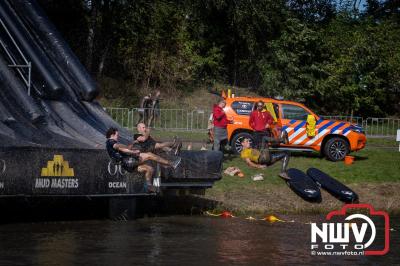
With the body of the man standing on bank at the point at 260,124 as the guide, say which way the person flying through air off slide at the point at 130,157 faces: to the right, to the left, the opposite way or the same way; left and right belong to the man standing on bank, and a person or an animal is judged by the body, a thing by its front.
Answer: to the left

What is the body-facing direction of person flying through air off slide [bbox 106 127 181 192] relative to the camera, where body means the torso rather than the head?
to the viewer's right

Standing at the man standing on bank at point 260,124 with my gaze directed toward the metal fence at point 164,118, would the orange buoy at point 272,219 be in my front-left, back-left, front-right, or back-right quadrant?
back-left

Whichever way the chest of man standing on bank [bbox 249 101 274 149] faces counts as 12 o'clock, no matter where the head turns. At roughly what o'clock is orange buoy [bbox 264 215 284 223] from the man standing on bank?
The orange buoy is roughly at 12 o'clock from the man standing on bank.

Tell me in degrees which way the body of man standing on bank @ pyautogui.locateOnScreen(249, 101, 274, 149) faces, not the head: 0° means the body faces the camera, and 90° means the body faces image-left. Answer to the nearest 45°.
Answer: approximately 0°

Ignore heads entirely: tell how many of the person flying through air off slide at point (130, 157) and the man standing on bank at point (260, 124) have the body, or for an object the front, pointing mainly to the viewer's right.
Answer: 1

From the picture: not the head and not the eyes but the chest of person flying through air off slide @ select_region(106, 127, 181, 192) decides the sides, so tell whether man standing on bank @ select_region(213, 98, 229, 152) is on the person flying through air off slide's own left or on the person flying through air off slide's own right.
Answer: on the person flying through air off slide's own left

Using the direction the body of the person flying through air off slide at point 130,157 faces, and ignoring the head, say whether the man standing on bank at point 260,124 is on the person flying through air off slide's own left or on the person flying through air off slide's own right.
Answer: on the person flying through air off slide's own left
